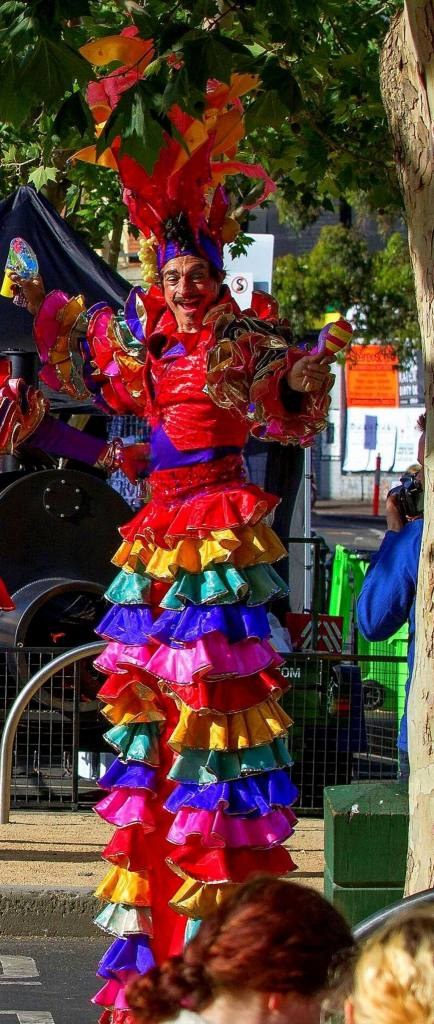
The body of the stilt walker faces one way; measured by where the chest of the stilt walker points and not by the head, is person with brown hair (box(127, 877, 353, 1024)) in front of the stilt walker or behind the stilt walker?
in front

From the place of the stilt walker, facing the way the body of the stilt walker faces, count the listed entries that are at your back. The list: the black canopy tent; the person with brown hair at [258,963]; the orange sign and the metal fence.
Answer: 3

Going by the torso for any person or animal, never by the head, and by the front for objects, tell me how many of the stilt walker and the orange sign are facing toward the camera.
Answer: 2

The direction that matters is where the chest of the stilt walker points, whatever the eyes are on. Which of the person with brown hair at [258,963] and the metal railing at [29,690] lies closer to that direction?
the person with brown hair

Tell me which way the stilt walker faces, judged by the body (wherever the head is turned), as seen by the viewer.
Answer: toward the camera

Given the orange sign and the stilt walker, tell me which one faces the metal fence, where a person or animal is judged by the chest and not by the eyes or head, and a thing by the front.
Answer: the orange sign

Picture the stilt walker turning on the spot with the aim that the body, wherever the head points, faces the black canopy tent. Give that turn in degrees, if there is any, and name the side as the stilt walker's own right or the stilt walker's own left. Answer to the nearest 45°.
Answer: approximately 180°

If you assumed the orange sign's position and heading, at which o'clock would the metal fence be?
The metal fence is roughly at 12 o'clock from the orange sign.

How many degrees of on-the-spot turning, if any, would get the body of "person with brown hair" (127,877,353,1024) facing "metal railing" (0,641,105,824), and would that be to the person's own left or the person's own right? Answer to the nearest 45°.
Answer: approximately 45° to the person's own left

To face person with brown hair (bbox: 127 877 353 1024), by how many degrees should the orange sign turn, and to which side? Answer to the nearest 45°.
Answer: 0° — it already faces them

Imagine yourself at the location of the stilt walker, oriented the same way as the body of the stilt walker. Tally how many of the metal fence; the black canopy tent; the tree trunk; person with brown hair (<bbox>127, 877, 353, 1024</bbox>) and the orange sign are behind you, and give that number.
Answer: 3

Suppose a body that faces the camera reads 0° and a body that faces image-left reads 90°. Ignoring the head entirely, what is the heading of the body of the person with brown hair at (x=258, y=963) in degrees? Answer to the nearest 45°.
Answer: approximately 225°

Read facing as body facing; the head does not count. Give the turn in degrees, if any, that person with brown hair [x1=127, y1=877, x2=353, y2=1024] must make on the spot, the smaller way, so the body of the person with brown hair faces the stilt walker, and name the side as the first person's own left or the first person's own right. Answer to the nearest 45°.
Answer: approximately 45° to the first person's own left

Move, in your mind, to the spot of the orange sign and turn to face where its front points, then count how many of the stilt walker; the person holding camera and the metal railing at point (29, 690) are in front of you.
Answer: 3

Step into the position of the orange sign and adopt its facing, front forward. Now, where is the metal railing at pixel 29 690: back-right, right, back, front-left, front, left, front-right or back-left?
front

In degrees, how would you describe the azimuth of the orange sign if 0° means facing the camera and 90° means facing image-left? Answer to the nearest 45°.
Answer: approximately 0°

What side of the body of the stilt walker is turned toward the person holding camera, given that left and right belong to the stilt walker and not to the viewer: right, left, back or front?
left
